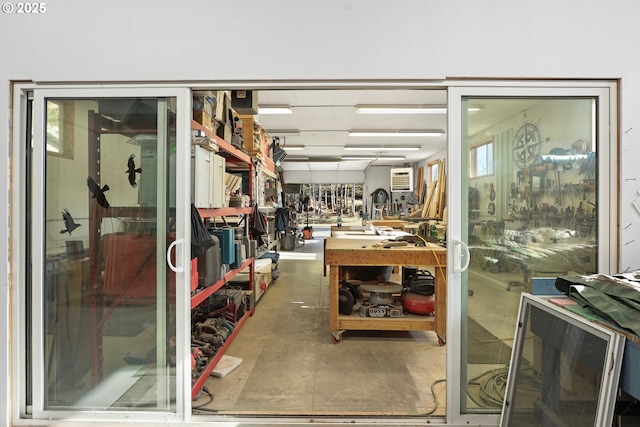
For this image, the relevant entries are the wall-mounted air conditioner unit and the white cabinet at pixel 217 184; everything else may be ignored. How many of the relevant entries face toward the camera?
1

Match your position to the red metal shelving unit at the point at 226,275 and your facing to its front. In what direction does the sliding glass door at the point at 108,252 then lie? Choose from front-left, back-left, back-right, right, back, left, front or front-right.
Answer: back-right

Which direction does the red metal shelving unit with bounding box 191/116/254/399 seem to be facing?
to the viewer's right

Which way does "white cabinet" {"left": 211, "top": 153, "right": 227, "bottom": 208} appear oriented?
to the viewer's right

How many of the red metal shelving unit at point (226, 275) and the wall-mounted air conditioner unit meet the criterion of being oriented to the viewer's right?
1

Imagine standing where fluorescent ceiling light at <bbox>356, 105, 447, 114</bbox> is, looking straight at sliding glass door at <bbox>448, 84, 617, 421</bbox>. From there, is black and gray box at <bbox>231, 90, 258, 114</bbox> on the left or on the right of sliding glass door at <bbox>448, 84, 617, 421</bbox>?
right

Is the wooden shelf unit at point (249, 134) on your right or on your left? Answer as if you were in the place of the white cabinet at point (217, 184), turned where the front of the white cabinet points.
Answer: on your left

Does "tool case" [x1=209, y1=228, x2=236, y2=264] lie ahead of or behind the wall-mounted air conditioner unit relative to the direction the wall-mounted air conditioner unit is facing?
ahead
